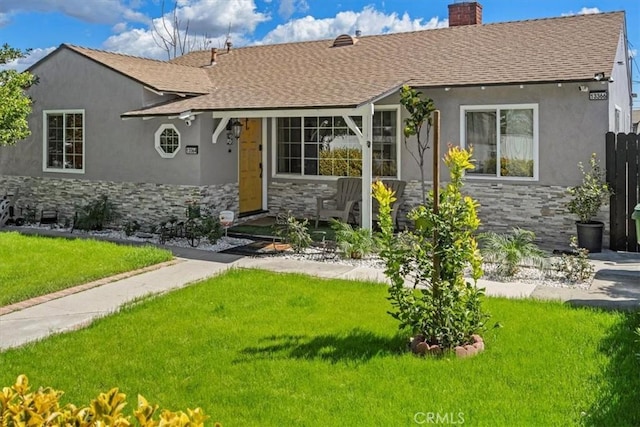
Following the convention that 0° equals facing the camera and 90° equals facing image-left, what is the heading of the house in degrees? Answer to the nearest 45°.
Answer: approximately 45°

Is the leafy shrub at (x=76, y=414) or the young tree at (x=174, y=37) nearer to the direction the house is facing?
the leafy shrub

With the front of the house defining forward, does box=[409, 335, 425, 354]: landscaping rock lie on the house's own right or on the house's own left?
on the house's own left

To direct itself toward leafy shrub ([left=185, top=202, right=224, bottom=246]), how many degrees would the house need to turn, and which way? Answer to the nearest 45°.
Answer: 0° — it already faces it

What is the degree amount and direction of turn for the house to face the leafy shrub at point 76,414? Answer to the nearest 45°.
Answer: approximately 45° to its left

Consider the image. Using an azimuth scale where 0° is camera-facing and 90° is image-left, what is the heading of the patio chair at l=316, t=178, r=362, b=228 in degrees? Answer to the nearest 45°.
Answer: approximately 45°

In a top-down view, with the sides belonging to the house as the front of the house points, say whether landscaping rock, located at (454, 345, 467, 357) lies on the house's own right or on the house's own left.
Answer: on the house's own left

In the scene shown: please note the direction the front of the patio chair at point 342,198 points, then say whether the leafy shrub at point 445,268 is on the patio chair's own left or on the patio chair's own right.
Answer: on the patio chair's own left
